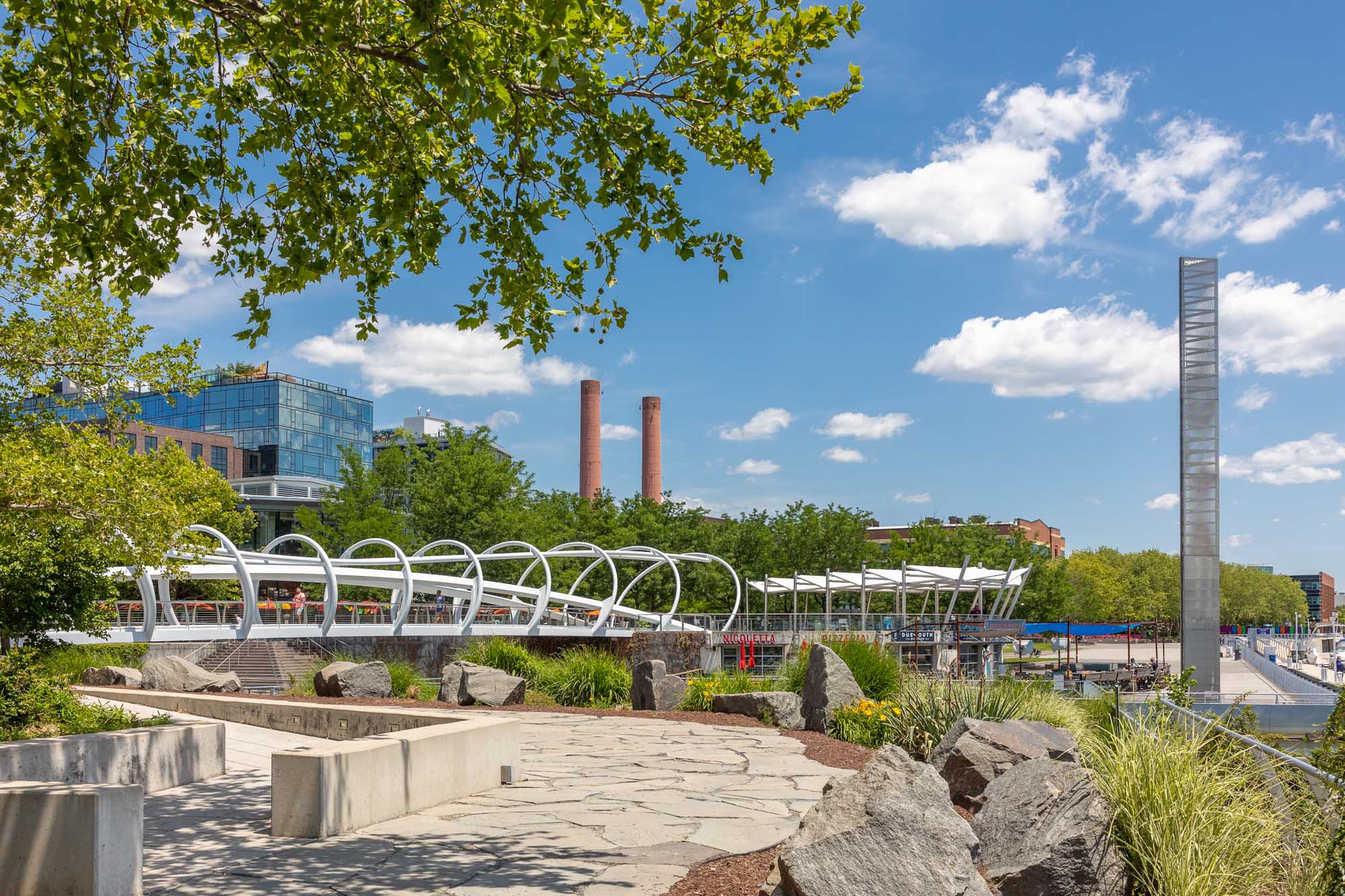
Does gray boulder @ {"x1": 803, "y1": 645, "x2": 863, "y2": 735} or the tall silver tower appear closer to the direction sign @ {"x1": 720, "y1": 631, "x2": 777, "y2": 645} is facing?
the gray boulder

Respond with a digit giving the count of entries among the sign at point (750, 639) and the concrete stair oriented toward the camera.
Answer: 2

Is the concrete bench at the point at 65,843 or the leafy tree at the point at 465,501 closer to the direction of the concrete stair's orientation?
the concrete bench

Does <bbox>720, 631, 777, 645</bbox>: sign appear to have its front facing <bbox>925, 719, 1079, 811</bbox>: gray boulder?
yes

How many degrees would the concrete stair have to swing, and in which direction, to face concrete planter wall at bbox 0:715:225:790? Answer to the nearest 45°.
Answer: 0° — it already faces it

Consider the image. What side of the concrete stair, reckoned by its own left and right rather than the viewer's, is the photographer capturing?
front

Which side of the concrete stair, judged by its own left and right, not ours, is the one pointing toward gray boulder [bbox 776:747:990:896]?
front

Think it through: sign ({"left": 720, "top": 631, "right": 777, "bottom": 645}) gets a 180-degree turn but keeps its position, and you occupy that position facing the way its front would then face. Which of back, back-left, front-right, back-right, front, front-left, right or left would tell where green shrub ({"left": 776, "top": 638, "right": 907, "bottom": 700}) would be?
back

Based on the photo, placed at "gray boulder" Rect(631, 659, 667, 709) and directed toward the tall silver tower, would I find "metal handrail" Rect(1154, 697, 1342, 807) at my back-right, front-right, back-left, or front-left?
back-right

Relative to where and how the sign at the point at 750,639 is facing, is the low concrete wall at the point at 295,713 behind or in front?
in front

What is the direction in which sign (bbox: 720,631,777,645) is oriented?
toward the camera
